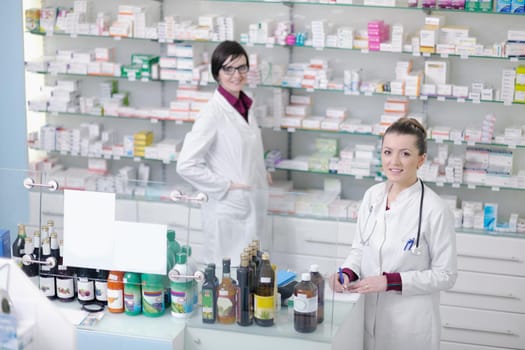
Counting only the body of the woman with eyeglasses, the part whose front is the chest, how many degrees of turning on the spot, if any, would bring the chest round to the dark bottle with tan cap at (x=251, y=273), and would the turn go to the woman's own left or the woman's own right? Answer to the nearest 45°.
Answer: approximately 45° to the woman's own right

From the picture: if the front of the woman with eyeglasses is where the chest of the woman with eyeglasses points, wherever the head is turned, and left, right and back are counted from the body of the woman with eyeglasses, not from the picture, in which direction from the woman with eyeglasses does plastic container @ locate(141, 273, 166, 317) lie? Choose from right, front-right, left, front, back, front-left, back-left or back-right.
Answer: front-right

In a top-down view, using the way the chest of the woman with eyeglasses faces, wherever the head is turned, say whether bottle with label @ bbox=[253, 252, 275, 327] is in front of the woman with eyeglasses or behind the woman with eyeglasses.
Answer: in front

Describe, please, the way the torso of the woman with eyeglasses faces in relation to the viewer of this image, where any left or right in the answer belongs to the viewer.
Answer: facing the viewer and to the right of the viewer

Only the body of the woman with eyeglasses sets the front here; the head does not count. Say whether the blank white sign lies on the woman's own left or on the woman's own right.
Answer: on the woman's own right

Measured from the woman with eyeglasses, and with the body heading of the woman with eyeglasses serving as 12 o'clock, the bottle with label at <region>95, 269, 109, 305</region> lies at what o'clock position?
The bottle with label is roughly at 2 o'clock from the woman with eyeglasses.

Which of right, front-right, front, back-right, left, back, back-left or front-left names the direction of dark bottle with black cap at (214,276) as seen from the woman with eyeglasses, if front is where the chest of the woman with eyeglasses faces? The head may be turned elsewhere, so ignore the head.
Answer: front-right

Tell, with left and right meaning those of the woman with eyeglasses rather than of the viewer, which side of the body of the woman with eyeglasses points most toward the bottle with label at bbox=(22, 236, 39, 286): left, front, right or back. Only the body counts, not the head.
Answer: right

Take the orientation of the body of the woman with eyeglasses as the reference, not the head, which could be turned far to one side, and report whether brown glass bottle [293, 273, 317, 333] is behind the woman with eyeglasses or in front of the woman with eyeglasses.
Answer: in front

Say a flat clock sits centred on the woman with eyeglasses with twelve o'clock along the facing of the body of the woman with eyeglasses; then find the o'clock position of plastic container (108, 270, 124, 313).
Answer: The plastic container is roughly at 2 o'clock from the woman with eyeglasses.
